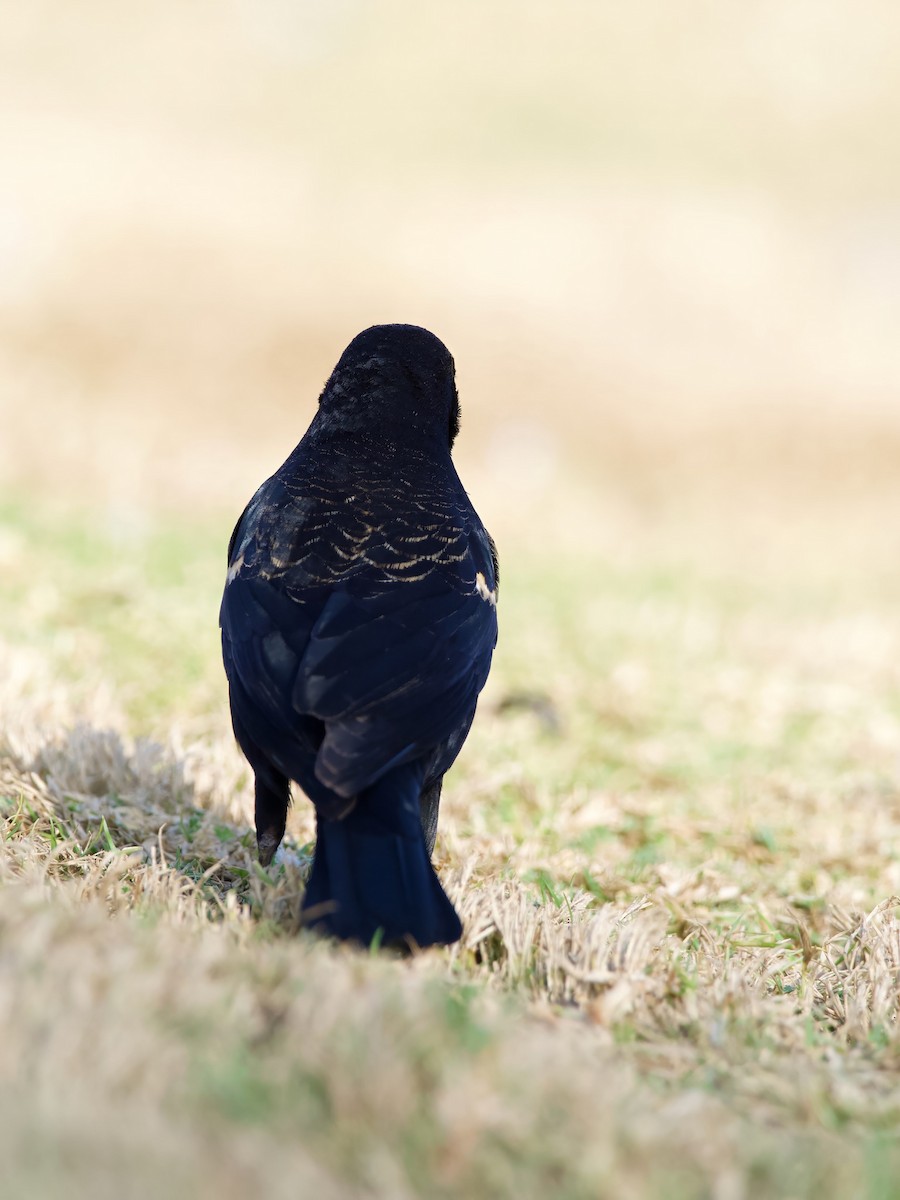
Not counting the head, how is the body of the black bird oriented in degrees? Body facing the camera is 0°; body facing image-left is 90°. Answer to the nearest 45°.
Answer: approximately 180°
